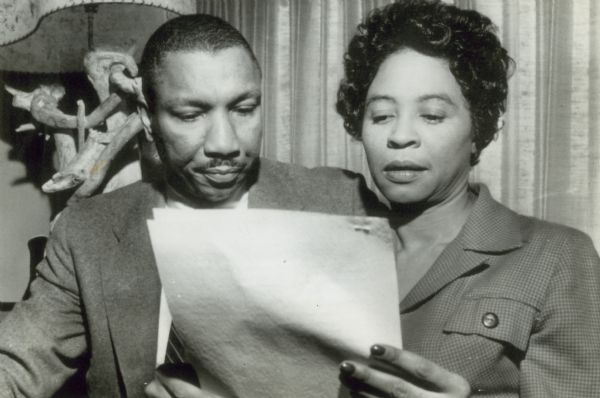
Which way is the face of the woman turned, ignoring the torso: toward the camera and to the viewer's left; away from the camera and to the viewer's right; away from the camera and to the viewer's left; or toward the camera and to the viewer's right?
toward the camera and to the viewer's left

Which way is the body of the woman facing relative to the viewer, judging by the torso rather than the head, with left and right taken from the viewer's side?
facing the viewer and to the left of the viewer

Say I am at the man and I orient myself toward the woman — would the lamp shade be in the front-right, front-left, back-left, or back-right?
back-left

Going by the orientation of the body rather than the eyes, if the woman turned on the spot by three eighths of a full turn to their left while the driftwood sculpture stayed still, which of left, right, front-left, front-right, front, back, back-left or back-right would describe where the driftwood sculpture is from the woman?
back-left

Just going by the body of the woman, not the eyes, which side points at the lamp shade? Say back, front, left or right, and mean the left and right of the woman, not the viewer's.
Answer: right

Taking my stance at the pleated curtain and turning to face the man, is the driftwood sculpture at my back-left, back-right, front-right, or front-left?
front-right

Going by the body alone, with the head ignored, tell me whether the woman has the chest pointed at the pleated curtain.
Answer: no
